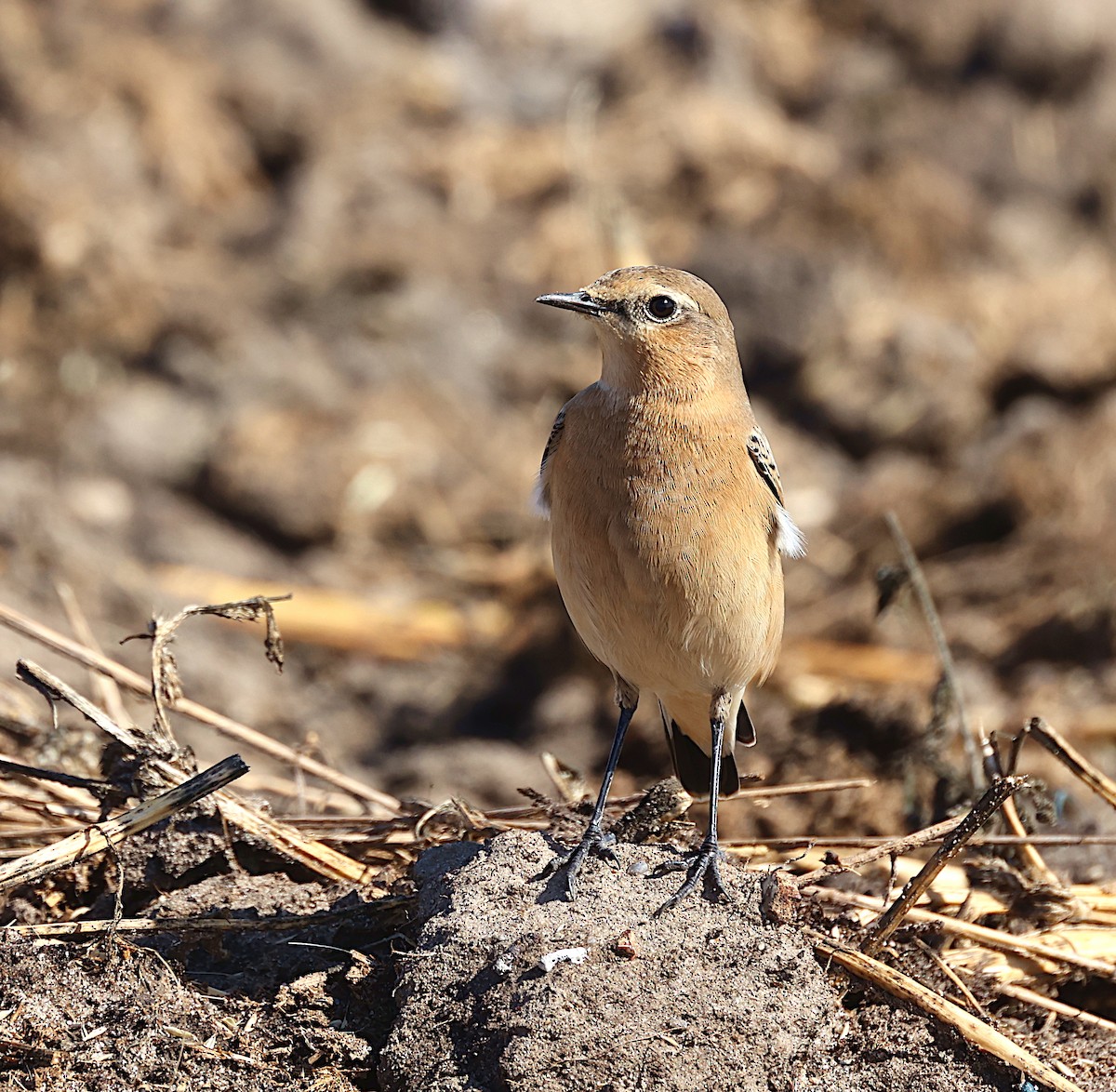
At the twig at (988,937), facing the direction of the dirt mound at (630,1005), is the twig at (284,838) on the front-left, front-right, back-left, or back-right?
front-right

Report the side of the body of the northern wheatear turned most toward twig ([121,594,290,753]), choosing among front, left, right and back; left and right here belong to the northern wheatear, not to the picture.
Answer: right

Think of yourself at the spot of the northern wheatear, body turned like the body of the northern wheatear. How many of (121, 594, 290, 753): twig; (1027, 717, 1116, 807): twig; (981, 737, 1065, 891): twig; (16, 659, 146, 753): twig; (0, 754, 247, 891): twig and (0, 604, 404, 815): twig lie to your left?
2

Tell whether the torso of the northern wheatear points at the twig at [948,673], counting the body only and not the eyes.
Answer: no

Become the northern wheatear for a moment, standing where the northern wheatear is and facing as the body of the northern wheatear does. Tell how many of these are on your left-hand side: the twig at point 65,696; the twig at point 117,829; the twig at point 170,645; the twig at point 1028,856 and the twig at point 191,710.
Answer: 1

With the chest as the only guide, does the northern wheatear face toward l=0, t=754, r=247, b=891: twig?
no

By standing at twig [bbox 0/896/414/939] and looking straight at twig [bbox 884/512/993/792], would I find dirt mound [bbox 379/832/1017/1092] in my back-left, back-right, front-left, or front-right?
front-right

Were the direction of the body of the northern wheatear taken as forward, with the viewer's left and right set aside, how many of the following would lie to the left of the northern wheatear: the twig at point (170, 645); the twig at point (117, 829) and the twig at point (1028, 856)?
1

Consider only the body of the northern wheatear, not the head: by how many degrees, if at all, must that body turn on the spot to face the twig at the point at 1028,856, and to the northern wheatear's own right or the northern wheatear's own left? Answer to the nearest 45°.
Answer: approximately 90° to the northern wheatear's own left

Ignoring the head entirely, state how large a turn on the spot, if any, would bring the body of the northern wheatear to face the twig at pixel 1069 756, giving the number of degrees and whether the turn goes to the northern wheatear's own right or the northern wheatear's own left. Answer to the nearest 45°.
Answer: approximately 90° to the northern wheatear's own left

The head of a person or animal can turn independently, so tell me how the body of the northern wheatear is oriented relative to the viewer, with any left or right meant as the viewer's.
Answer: facing the viewer

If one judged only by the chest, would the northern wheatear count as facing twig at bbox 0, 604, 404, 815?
no
